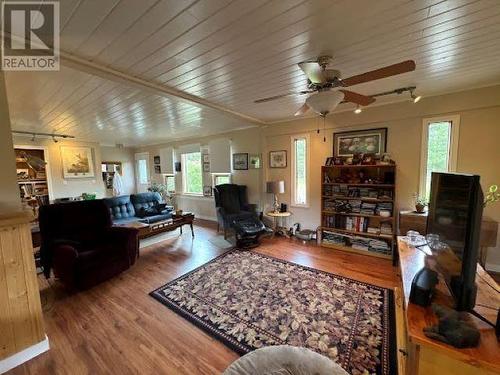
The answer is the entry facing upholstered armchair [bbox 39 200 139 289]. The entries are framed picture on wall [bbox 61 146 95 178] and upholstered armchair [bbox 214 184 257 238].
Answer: the framed picture on wall

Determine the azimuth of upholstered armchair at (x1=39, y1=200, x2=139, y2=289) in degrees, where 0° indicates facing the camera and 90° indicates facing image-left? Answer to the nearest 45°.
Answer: approximately 315°

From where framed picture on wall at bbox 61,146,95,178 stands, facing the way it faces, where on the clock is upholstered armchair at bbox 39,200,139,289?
The upholstered armchair is roughly at 12 o'clock from the framed picture on wall.

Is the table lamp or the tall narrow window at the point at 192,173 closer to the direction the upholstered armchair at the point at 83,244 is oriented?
the table lamp

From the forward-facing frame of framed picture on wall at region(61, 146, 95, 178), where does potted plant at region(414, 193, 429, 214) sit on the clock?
The potted plant is roughly at 11 o'clock from the framed picture on wall.

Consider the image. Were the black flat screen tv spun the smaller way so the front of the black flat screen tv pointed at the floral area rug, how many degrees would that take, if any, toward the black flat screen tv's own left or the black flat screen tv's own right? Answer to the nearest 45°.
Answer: approximately 45° to the black flat screen tv's own right

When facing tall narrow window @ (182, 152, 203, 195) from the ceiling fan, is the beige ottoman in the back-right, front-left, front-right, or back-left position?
back-left

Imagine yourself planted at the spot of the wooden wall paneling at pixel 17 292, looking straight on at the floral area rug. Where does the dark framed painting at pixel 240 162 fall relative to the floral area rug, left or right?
left

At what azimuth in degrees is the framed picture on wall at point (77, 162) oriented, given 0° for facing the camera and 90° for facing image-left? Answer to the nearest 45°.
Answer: approximately 0°
